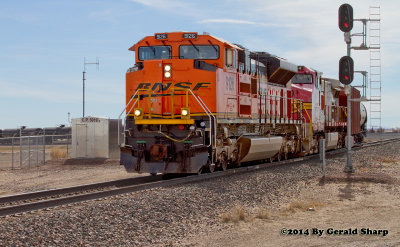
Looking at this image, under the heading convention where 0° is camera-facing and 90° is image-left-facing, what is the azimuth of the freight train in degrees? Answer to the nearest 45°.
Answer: approximately 45°

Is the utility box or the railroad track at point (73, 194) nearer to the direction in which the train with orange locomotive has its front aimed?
the railroad track

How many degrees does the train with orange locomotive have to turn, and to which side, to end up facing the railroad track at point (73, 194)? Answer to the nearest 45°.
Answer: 0° — it already faces it

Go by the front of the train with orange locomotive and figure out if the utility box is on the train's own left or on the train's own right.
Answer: on the train's own right

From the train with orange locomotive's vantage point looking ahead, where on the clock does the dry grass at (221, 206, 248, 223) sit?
The dry grass is roughly at 10 o'clock from the train with orange locomotive.
